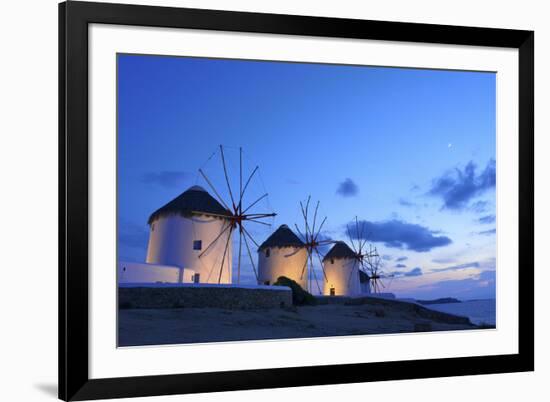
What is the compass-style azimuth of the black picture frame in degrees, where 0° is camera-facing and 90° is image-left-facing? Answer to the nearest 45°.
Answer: approximately 315°
